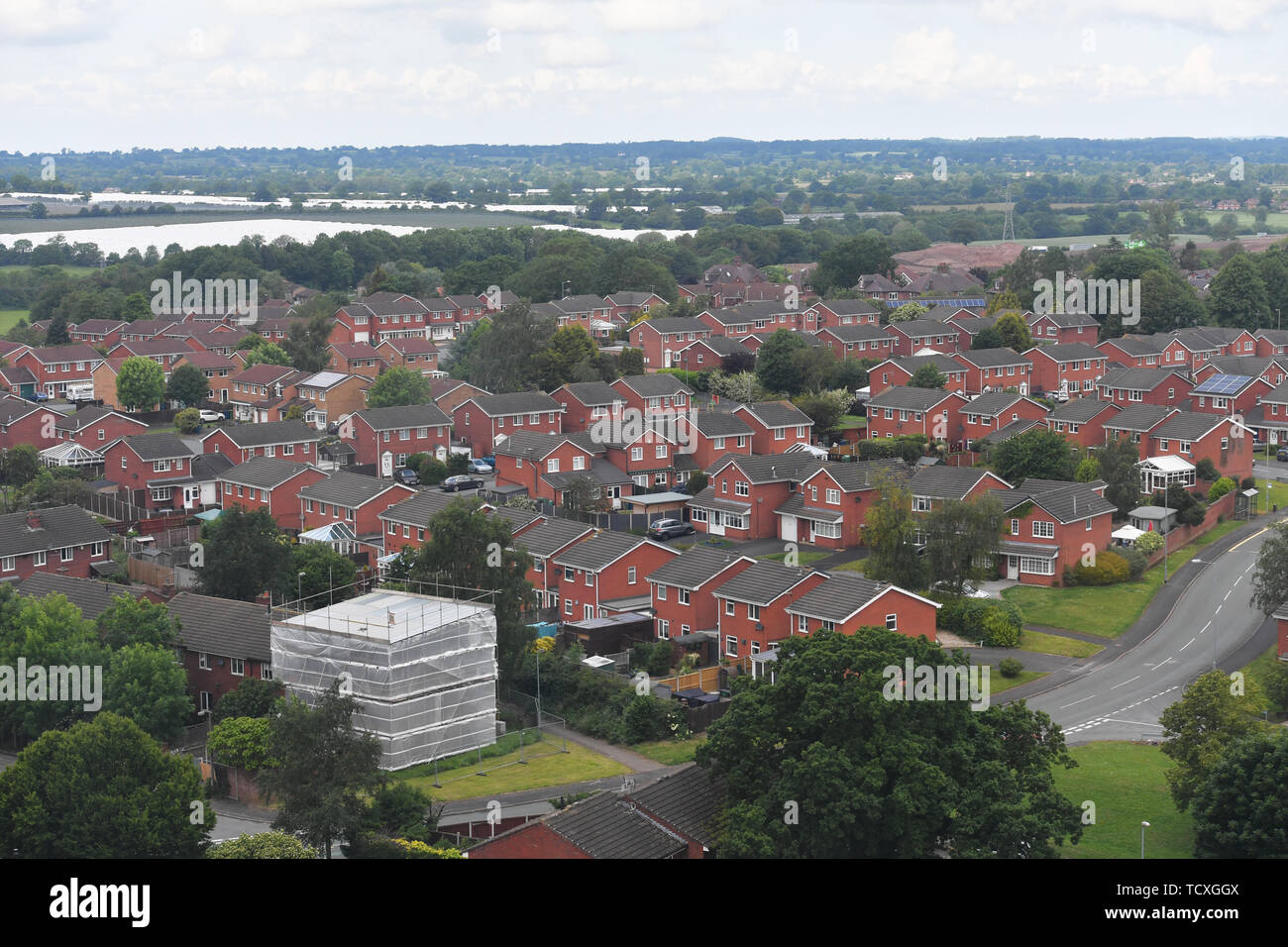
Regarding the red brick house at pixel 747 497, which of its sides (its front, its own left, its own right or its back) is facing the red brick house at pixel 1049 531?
left

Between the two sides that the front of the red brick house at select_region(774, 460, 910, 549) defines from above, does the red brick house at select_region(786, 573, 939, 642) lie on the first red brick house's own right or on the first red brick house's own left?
on the first red brick house's own left

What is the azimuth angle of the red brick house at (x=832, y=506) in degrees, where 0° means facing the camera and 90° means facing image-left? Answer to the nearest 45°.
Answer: approximately 45°

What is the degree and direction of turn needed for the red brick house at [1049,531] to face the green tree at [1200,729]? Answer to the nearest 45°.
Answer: approximately 45° to its left

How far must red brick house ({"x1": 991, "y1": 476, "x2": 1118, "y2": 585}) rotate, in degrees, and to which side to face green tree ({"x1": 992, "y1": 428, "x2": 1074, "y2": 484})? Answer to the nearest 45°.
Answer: approximately 135° to its right
